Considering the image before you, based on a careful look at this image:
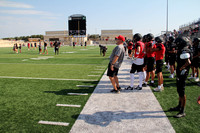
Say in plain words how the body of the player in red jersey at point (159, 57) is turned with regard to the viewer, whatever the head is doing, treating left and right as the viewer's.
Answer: facing to the left of the viewer

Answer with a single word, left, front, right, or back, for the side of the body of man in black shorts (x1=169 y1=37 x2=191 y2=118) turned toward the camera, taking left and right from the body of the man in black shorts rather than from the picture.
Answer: left

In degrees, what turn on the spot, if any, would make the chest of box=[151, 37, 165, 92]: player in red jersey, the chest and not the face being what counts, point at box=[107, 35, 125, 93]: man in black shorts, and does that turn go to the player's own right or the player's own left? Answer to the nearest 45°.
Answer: approximately 45° to the player's own left
